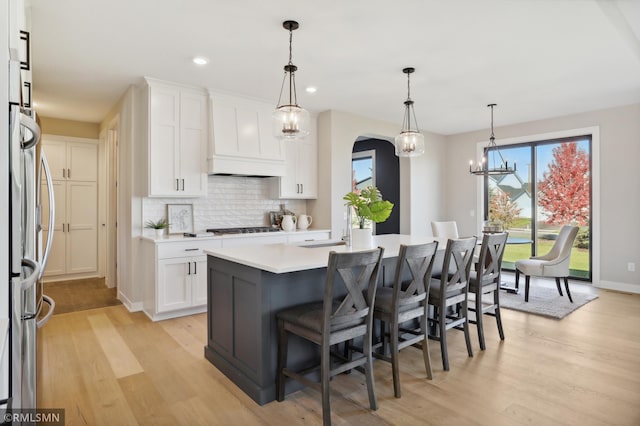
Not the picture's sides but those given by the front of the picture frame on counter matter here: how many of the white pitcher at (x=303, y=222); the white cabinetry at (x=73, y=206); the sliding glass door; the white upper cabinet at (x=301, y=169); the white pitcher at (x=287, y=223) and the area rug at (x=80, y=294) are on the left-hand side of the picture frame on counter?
4

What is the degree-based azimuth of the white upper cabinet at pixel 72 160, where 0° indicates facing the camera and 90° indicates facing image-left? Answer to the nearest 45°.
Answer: approximately 0°

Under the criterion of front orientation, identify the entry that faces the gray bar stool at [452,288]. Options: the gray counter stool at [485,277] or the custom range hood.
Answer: the custom range hood

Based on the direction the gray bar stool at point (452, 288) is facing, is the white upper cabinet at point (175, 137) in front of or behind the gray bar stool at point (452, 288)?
in front

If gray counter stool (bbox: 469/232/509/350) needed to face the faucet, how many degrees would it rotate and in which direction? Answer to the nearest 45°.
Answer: approximately 90° to its left

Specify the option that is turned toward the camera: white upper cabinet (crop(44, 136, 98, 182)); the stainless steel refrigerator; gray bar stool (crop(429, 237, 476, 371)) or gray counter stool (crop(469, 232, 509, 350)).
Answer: the white upper cabinet

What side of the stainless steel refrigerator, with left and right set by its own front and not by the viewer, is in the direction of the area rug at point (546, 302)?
front

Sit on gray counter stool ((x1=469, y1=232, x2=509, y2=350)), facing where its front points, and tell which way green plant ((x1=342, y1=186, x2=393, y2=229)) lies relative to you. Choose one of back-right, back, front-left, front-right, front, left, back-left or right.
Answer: left

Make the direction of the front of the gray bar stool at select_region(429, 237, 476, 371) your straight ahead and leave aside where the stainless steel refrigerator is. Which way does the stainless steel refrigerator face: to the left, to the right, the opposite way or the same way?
to the right

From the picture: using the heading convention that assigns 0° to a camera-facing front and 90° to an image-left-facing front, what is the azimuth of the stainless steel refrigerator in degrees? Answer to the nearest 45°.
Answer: approximately 270°

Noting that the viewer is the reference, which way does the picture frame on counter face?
facing the viewer

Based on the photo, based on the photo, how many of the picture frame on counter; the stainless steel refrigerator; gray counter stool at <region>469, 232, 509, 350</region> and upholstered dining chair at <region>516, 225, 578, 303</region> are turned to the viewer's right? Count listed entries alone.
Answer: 1

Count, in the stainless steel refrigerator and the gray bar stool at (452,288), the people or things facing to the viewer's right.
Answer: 1

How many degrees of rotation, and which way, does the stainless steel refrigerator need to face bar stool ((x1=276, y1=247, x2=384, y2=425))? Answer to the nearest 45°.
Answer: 0° — it already faces it

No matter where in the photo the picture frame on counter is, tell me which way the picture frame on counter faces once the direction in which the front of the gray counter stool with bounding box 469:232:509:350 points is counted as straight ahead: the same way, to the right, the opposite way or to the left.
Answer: the opposite way

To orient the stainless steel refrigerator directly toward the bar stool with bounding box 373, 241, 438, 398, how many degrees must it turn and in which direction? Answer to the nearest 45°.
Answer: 0° — it already faces it

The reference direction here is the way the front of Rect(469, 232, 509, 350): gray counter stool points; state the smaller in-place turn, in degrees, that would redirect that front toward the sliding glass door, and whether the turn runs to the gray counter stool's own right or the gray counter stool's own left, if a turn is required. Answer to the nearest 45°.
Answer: approximately 45° to the gray counter stool's own right
